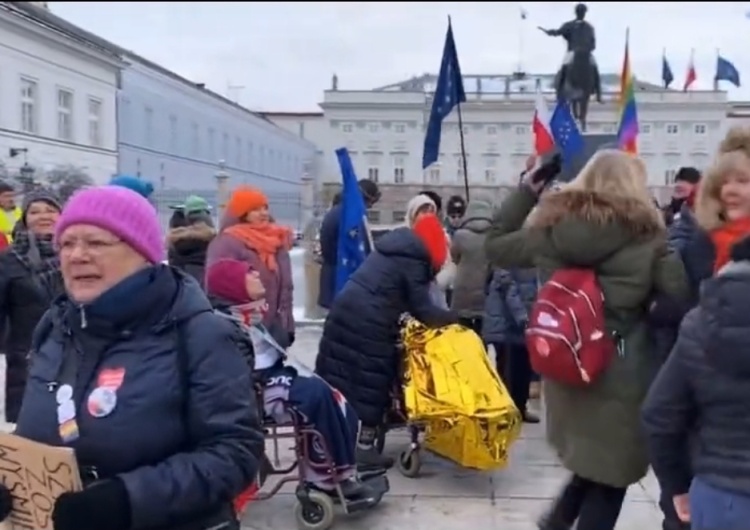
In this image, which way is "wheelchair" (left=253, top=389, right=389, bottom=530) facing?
to the viewer's right

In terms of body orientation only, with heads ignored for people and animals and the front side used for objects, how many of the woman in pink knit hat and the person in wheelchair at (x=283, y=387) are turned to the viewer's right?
1

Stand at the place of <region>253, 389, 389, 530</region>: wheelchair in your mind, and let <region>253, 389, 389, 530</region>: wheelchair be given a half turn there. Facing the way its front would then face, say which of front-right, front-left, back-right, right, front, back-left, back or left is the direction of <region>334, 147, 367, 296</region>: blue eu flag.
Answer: right

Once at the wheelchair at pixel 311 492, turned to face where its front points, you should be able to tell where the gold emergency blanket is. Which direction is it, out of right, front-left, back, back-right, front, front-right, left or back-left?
front-left

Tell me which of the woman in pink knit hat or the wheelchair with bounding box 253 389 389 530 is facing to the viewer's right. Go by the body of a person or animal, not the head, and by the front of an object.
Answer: the wheelchair

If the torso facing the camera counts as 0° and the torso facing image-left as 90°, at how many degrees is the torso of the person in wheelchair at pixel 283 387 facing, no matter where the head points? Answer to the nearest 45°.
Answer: approximately 270°

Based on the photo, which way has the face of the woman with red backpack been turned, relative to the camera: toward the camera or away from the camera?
away from the camera

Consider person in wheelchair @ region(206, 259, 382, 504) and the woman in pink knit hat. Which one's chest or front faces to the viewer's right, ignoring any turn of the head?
the person in wheelchair
